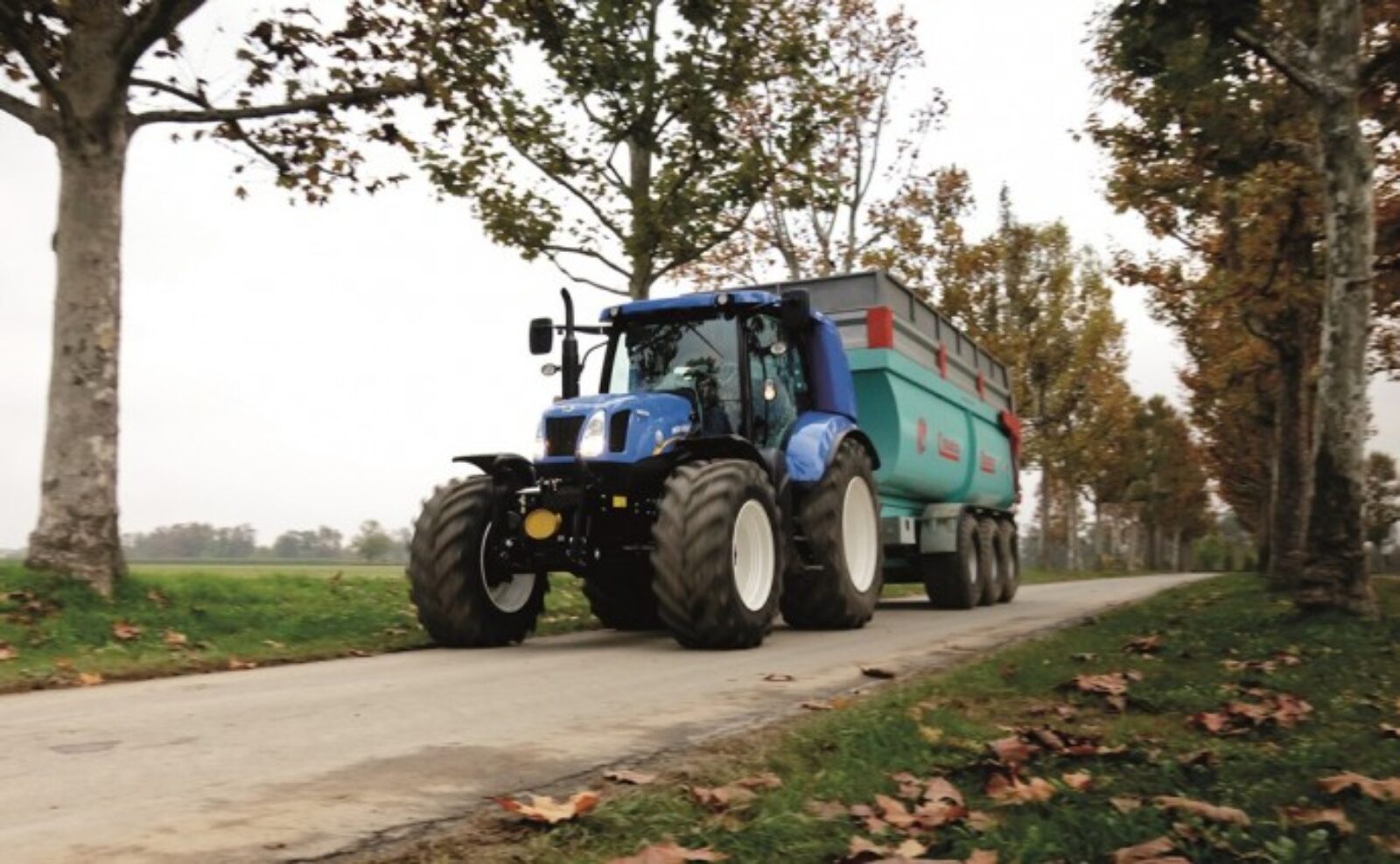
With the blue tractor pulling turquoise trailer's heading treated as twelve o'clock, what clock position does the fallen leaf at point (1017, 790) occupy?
The fallen leaf is roughly at 10 o'clock from the blue tractor pulling turquoise trailer.

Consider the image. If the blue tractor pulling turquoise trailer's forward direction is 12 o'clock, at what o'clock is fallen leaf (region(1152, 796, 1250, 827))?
The fallen leaf is roughly at 10 o'clock from the blue tractor pulling turquoise trailer.

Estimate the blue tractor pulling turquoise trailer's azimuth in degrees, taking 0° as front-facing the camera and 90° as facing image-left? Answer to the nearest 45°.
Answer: approximately 45°

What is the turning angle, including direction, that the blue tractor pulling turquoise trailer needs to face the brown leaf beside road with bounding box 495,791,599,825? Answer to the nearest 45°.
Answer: approximately 45° to its left

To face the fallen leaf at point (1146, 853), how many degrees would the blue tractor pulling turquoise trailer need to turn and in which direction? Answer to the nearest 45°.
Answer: approximately 45° to its left

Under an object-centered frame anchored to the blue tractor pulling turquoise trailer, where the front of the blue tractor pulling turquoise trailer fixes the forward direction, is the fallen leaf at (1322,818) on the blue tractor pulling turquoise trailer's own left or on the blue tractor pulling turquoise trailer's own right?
on the blue tractor pulling turquoise trailer's own left

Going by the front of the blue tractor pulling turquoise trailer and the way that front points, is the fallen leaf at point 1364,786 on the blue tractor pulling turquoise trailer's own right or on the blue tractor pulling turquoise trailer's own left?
on the blue tractor pulling turquoise trailer's own left

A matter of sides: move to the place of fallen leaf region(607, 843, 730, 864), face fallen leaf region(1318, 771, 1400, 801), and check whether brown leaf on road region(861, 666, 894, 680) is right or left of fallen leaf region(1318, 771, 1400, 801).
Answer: left
